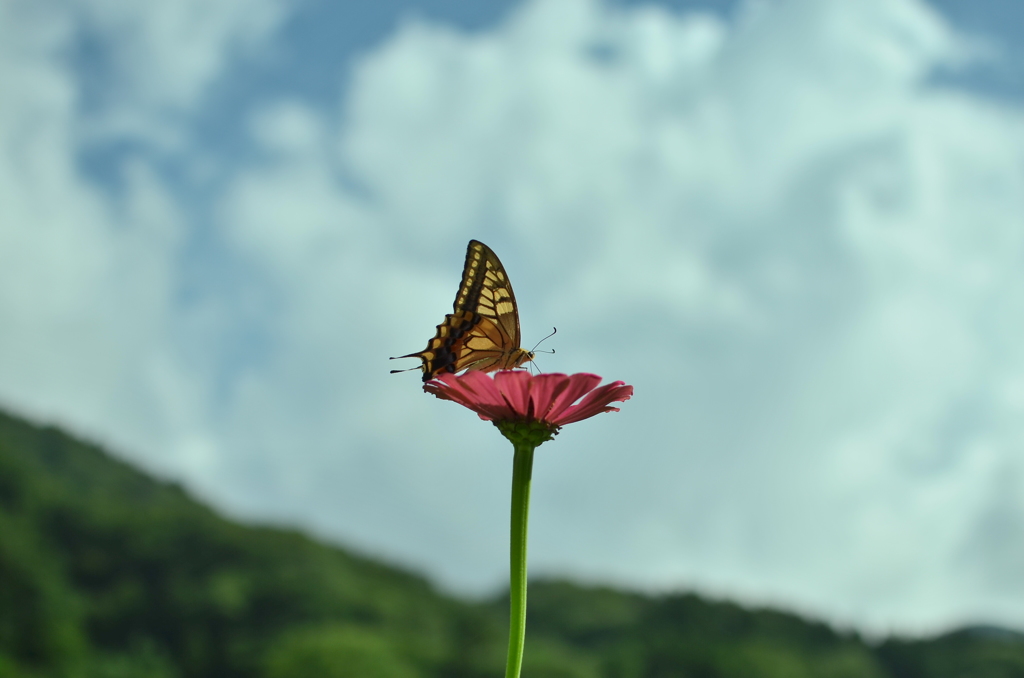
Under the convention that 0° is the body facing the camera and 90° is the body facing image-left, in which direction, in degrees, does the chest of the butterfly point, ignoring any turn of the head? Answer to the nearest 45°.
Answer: approximately 270°
